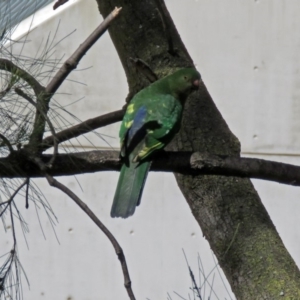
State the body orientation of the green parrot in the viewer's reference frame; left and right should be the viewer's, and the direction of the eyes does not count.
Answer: facing away from the viewer and to the right of the viewer
